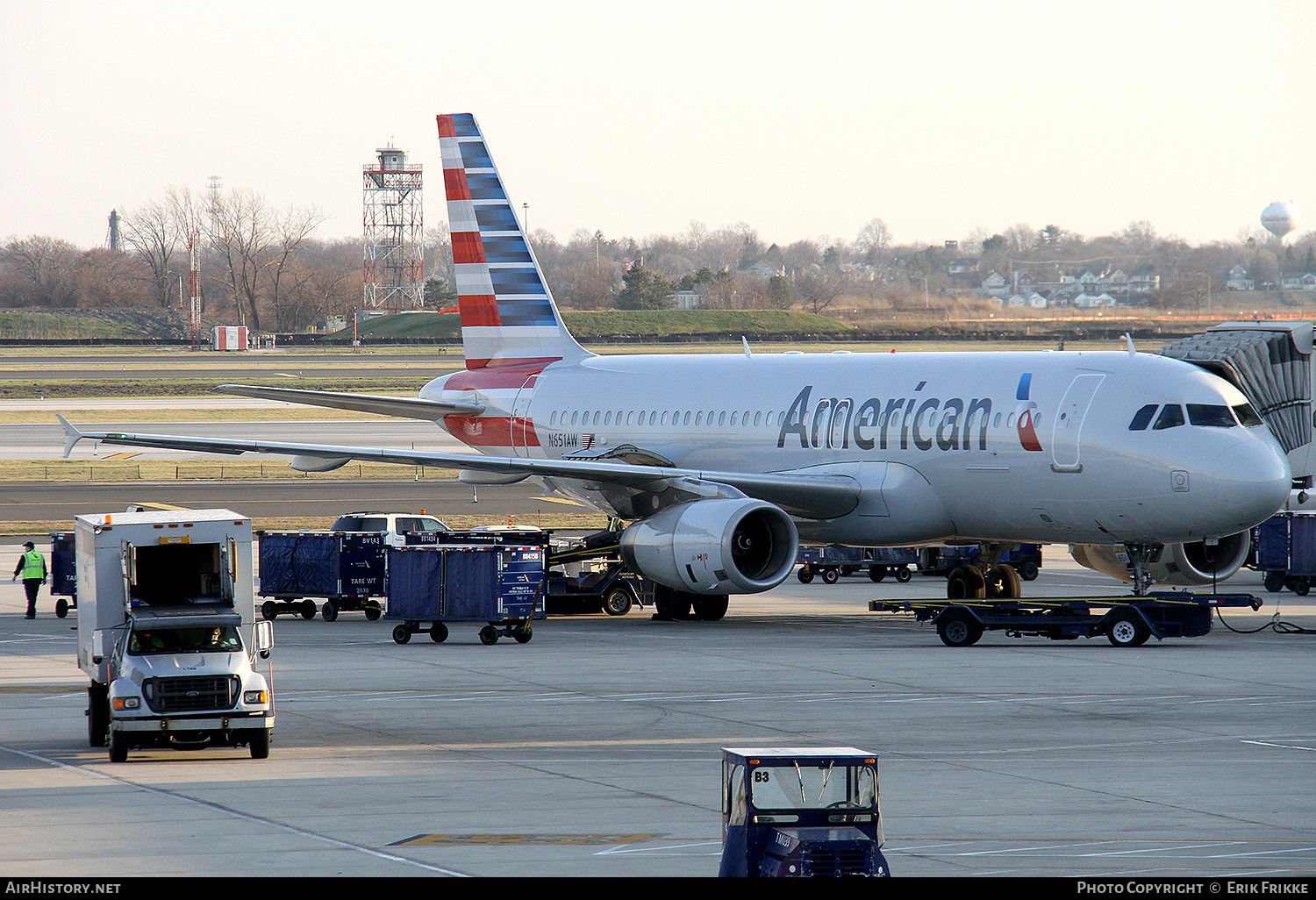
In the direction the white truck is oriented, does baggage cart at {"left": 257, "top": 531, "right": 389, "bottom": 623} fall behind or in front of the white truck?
behind

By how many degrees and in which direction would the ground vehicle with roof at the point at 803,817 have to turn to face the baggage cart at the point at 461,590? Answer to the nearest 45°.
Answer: approximately 180°

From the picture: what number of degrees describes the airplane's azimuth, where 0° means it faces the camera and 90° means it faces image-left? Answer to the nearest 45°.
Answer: approximately 315°

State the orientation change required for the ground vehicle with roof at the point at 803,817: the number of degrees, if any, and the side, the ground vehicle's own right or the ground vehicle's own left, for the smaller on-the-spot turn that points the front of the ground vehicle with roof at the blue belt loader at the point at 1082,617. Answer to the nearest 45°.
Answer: approximately 180°

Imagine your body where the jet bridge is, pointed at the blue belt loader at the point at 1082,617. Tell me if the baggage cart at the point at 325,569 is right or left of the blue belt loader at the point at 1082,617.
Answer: right

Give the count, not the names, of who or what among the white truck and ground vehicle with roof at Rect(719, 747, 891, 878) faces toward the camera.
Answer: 2

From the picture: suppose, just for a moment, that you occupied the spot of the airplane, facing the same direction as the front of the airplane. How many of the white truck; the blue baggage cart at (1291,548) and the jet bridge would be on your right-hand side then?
1

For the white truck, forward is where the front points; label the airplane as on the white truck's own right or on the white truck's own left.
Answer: on the white truck's own left

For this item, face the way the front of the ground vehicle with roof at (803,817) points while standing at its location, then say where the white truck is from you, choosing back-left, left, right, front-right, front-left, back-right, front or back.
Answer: back-right
